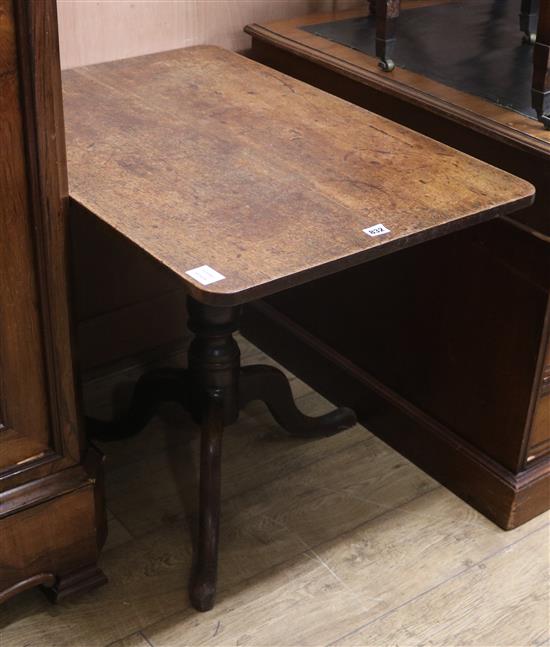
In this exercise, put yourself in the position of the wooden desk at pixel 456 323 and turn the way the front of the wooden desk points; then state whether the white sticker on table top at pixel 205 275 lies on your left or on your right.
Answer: on your right

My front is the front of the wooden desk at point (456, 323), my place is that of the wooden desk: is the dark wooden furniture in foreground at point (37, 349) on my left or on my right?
on my right
